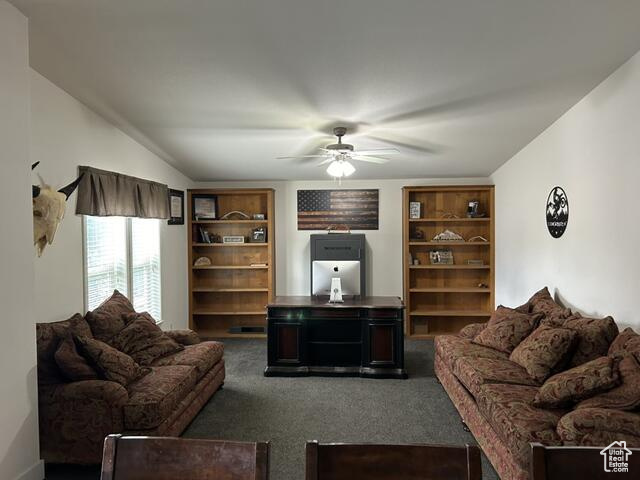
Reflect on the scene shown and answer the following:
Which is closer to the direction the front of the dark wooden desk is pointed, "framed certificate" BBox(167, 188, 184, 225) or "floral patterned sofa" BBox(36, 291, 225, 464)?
the floral patterned sofa

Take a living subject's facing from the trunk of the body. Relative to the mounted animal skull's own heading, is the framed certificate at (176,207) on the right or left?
on its left

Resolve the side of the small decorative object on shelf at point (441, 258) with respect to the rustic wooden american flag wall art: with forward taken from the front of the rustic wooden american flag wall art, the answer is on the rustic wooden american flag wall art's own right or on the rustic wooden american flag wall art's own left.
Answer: on the rustic wooden american flag wall art's own left

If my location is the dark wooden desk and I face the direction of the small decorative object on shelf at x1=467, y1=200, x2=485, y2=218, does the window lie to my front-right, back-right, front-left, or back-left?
back-left

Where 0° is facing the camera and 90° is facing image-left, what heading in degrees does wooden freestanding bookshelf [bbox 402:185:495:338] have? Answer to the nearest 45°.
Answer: approximately 0°

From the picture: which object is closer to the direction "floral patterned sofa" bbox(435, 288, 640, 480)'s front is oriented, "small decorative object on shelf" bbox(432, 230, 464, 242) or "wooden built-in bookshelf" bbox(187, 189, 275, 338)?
the wooden built-in bookshelf

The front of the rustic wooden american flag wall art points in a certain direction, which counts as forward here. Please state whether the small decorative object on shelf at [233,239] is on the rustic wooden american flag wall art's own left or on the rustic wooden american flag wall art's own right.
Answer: on the rustic wooden american flag wall art's own right

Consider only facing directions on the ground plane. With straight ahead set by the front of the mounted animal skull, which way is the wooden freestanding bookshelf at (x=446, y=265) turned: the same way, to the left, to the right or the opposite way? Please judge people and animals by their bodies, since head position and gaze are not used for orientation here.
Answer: to the right

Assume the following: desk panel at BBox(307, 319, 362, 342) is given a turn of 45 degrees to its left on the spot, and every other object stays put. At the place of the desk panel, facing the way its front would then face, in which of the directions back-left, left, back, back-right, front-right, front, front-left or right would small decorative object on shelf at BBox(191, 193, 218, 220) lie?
back
